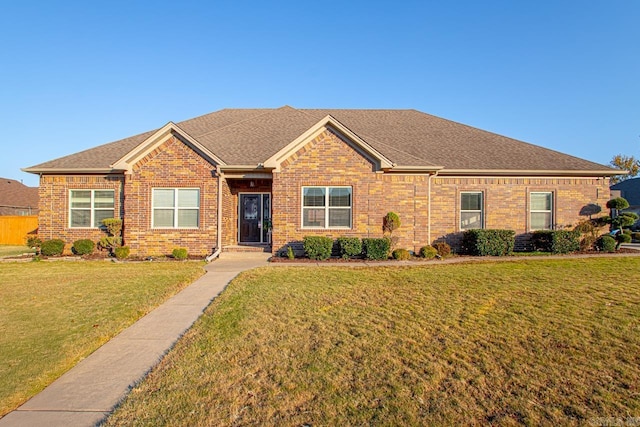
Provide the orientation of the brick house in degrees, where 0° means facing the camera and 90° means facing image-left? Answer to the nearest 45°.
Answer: approximately 0°

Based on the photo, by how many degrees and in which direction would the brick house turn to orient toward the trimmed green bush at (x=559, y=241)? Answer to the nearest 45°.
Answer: approximately 90° to its left

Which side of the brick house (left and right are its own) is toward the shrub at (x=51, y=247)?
right

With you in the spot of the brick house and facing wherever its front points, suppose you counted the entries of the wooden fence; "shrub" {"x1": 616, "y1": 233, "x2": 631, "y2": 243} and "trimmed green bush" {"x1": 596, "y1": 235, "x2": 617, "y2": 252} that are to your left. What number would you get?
2

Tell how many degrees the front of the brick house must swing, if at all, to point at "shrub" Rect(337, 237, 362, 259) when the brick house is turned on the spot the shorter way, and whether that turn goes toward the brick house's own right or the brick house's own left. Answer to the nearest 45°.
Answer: approximately 45° to the brick house's own left

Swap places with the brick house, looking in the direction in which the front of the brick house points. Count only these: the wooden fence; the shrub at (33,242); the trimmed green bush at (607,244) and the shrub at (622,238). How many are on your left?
2

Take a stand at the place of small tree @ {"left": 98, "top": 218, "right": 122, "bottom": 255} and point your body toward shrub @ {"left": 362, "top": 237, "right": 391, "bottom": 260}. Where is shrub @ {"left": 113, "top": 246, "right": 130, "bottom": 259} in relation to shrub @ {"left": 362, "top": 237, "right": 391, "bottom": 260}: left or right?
right

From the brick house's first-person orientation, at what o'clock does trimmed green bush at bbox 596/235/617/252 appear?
The trimmed green bush is roughly at 9 o'clock from the brick house.
